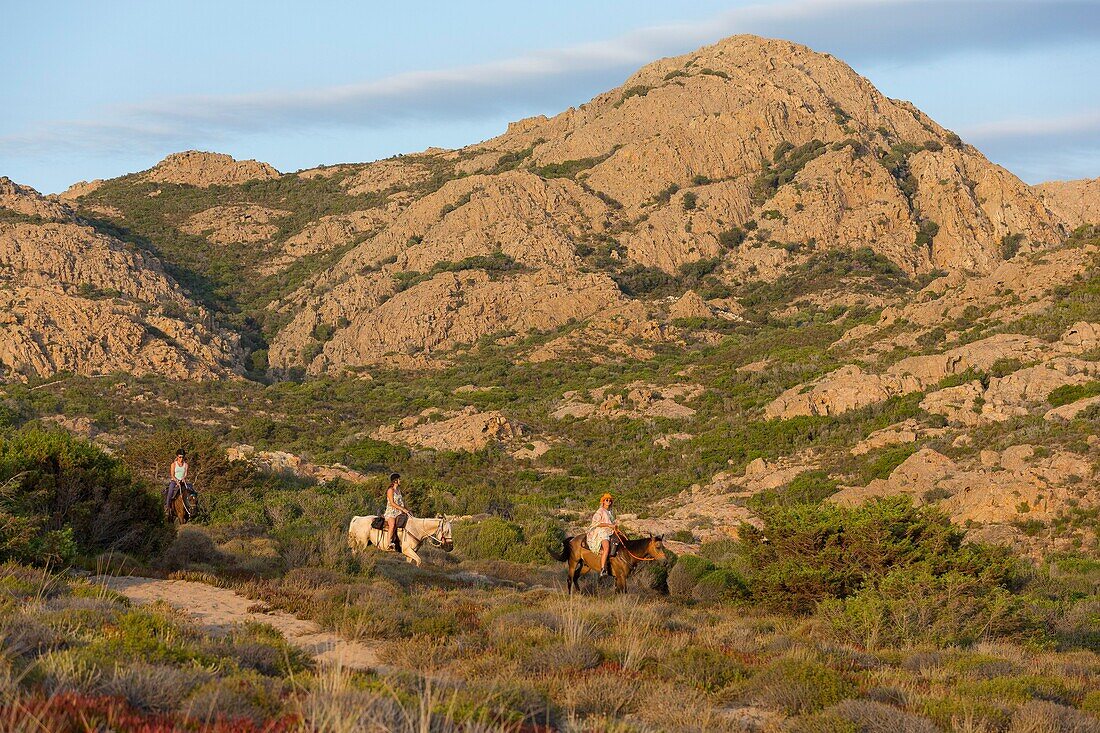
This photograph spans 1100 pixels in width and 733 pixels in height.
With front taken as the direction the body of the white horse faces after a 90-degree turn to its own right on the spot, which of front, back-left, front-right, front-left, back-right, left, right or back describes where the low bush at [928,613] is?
front-left

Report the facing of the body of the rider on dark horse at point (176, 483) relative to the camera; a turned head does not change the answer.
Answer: toward the camera

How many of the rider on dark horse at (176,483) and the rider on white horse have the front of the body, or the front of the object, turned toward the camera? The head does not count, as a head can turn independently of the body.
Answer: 1

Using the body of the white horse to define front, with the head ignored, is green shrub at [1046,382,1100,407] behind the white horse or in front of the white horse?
in front

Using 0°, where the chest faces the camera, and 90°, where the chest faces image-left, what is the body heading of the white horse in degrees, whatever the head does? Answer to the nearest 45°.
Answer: approximately 270°

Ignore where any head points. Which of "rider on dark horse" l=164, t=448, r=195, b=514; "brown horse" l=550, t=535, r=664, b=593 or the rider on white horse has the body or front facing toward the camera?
the rider on dark horse

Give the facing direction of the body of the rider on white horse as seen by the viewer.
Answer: to the viewer's right

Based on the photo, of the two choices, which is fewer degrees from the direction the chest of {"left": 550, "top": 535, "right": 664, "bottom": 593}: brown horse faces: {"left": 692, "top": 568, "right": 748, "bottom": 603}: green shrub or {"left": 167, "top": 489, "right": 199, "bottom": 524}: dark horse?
the green shrub

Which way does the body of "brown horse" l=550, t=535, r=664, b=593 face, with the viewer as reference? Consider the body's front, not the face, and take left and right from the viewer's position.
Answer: facing to the right of the viewer

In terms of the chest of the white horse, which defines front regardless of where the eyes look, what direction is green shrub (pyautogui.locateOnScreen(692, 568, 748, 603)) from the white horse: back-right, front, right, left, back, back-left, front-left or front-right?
front

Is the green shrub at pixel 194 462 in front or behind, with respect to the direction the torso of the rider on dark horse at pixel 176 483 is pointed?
behind

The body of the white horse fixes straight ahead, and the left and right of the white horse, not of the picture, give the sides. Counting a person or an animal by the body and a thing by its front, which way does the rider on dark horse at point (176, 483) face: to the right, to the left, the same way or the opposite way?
to the right
